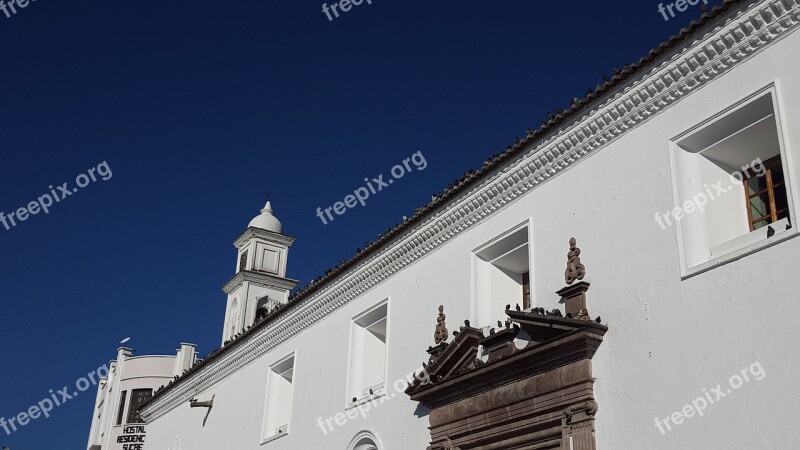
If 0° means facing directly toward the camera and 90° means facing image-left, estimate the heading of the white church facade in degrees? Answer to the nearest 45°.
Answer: approximately 45°

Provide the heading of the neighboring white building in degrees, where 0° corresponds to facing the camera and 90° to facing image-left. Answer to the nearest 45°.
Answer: approximately 0°

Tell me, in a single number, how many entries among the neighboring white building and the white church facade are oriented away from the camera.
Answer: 0

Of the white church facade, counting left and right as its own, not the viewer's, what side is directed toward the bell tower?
right

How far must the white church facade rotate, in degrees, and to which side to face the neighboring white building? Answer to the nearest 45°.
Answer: approximately 90° to its right

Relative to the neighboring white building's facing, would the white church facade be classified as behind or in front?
in front
